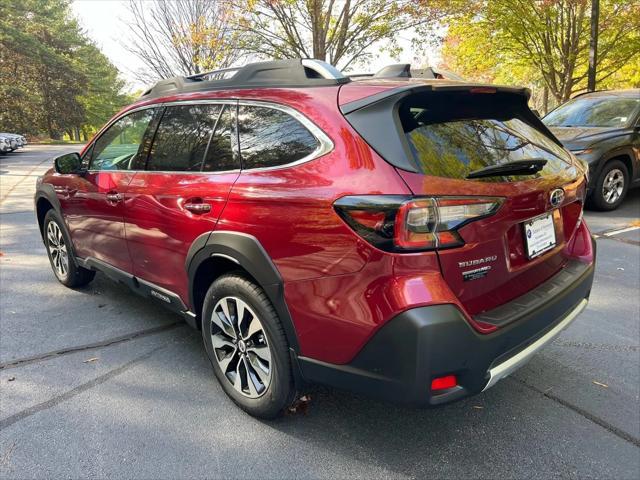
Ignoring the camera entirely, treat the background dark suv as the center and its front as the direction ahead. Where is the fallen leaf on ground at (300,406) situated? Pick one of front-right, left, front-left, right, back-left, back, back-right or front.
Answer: front-left

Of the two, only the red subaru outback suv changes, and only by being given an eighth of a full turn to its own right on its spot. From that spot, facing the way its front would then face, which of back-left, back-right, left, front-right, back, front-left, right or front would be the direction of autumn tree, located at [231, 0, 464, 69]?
front

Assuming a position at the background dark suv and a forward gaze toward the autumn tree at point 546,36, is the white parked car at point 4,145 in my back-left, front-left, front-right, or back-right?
front-left

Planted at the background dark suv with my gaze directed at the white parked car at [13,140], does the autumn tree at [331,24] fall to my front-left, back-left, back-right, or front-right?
front-right

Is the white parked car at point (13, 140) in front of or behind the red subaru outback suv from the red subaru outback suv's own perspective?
in front

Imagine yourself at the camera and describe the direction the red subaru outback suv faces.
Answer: facing away from the viewer and to the left of the viewer

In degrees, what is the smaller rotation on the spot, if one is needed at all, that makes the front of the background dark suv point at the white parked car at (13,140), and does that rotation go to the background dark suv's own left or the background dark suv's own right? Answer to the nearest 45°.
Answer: approximately 45° to the background dark suv's own right

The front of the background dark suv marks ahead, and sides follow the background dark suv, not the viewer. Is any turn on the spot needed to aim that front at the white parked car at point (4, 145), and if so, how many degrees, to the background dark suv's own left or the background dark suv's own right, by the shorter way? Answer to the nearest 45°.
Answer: approximately 45° to the background dark suv's own right

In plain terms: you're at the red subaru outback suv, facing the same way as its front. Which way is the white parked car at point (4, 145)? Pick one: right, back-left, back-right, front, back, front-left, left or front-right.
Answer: front

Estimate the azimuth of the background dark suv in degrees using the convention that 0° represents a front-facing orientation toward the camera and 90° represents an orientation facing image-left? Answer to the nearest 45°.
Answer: approximately 45°

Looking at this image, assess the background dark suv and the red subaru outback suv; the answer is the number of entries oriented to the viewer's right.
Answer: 0

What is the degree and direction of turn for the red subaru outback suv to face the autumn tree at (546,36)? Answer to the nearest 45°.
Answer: approximately 90° to its right

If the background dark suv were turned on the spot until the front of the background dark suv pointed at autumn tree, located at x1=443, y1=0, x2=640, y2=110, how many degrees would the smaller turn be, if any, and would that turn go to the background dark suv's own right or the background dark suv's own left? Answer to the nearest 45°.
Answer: approximately 135° to the background dark suv's own right

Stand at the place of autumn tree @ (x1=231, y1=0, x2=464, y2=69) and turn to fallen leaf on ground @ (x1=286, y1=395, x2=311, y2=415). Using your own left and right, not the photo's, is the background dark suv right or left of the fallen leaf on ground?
left

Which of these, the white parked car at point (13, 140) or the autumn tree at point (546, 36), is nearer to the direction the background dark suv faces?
the white parked car
